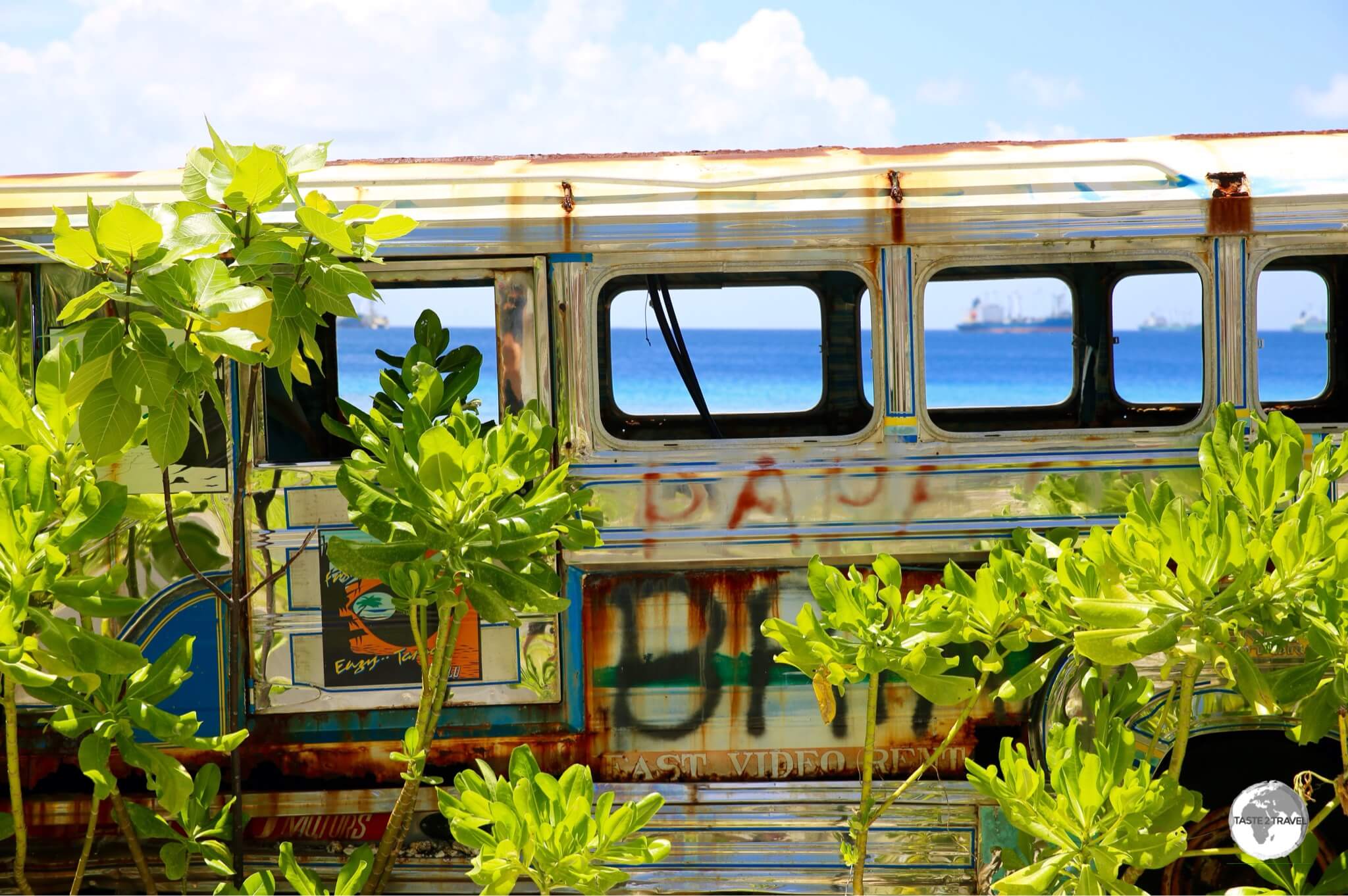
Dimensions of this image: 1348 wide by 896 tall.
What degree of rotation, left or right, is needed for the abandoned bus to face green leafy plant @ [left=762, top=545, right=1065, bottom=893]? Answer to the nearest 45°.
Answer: approximately 135° to its left

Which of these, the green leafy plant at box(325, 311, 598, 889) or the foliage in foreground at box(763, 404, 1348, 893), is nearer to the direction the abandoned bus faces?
the green leafy plant

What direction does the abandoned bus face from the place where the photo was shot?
facing to the left of the viewer

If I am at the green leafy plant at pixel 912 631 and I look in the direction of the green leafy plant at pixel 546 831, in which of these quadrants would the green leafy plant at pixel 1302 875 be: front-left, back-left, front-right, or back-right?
back-left

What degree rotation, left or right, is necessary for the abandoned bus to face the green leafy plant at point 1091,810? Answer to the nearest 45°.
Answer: approximately 135° to its left

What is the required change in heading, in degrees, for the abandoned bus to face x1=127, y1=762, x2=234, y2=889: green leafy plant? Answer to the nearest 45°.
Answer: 0° — it already faces it

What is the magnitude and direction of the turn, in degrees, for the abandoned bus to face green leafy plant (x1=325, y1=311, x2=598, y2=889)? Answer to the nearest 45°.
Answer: approximately 45° to its left
